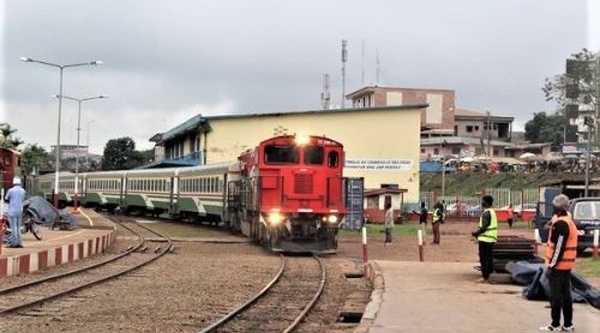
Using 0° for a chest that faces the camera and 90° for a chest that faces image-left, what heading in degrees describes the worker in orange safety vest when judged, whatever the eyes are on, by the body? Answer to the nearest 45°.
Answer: approximately 90°

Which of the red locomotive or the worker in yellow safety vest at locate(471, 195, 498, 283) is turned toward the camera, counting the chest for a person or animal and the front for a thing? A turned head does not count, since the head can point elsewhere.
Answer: the red locomotive

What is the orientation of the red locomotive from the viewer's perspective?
toward the camera

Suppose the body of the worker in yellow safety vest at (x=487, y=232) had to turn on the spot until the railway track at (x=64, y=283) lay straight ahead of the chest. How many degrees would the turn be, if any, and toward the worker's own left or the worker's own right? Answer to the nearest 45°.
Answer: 0° — they already face it

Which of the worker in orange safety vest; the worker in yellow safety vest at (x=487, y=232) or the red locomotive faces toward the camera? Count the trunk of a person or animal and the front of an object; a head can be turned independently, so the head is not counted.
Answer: the red locomotive

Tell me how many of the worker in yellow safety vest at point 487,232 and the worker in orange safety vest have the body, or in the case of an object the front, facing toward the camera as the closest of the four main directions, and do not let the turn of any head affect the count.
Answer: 0

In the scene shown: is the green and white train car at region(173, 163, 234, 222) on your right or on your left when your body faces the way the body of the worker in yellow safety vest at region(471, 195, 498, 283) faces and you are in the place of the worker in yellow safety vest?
on your right

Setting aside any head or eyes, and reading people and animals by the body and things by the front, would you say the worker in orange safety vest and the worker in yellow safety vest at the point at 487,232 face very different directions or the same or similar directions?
same or similar directions

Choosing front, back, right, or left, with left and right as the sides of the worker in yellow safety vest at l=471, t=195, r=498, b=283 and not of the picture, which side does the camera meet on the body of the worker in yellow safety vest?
left

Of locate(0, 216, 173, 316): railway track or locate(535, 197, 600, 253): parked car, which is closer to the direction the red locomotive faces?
the railway track

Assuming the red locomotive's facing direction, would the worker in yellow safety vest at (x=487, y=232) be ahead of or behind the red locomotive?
ahead

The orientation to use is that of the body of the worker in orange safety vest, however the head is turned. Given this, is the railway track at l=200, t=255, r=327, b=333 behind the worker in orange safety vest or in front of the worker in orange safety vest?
in front

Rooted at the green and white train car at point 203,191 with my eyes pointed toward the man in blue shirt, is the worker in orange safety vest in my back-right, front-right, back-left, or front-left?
front-left

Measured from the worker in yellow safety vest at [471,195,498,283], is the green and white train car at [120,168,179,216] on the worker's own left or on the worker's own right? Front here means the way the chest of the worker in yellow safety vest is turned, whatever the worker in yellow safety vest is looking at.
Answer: on the worker's own right

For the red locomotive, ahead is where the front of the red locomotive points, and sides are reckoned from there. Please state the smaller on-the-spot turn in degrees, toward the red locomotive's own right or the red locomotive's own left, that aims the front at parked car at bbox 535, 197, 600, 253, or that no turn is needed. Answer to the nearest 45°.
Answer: approximately 90° to the red locomotive's own left

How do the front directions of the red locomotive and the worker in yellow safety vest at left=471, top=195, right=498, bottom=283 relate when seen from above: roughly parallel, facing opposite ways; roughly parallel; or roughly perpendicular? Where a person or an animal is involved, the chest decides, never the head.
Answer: roughly perpendicular

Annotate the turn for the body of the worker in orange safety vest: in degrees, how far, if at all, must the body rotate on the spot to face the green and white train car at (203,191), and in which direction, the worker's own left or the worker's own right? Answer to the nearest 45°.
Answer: approximately 45° to the worker's own right
